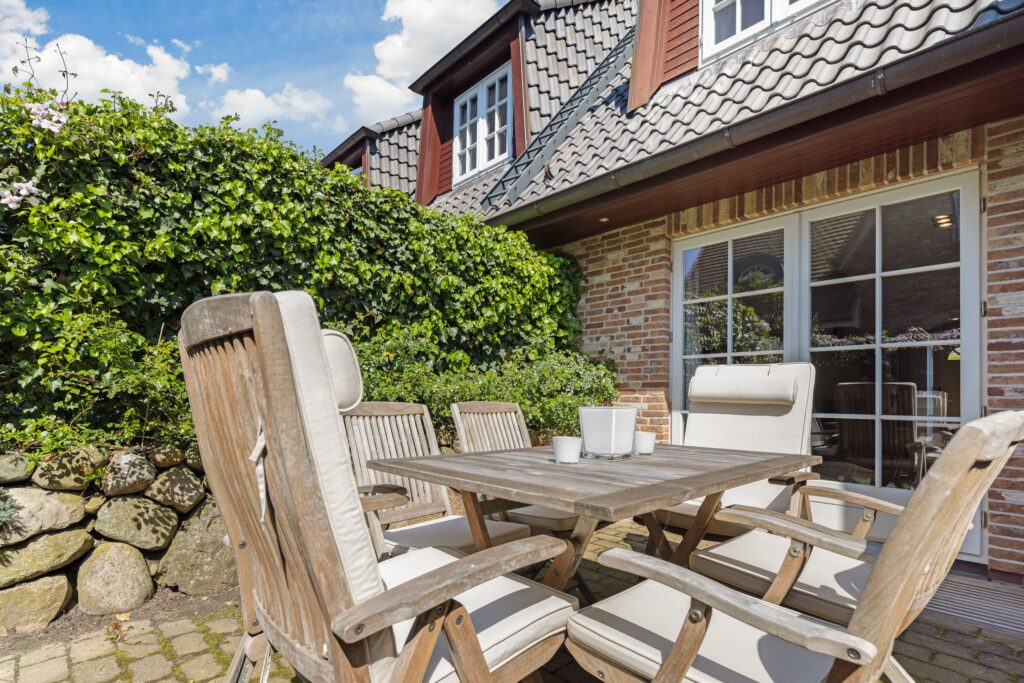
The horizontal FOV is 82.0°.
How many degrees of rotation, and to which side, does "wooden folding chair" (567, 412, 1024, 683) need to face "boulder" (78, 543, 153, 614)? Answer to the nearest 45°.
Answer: approximately 45° to its left

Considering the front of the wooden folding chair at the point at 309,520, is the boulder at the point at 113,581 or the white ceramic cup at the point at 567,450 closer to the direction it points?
the white ceramic cup

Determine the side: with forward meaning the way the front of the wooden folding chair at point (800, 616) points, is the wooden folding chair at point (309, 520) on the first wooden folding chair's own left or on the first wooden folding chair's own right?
on the first wooden folding chair's own left

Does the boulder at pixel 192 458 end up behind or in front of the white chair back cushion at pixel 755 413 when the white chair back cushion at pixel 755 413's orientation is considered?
in front

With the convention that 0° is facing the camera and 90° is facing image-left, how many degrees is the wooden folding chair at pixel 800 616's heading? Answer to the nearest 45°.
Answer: approximately 135°

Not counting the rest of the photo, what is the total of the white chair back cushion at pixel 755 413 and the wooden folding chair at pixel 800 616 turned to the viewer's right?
0

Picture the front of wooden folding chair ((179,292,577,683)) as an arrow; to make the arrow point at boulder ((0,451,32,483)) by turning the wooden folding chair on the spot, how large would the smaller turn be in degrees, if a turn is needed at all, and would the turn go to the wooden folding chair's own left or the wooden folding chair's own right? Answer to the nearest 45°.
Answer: approximately 90° to the wooden folding chair's own left

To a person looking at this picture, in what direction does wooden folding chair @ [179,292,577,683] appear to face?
facing away from the viewer and to the right of the viewer

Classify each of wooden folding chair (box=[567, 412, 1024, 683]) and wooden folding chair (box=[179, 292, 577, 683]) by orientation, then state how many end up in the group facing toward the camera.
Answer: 0
